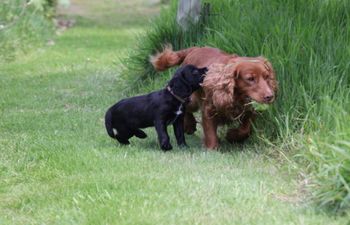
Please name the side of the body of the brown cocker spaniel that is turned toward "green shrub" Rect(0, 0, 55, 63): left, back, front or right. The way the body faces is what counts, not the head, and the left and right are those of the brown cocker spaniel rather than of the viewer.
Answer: back

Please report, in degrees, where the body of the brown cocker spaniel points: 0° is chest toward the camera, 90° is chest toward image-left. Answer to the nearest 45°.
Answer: approximately 315°

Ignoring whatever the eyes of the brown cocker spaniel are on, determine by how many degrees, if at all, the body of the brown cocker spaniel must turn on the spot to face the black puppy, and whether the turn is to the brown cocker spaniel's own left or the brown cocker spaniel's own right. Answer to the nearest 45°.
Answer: approximately 135° to the brown cocker spaniel's own right
